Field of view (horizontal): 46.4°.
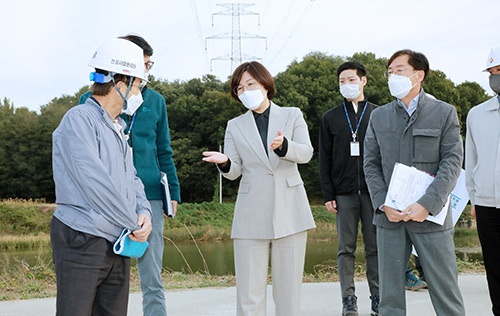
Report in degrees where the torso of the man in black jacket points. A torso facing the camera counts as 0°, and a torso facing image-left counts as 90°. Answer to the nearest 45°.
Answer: approximately 0°

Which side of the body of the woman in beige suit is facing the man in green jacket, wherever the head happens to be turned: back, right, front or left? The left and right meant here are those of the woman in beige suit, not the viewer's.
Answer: right

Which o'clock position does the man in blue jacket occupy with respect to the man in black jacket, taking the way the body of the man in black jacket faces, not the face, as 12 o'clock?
The man in blue jacket is roughly at 1 o'clock from the man in black jacket.

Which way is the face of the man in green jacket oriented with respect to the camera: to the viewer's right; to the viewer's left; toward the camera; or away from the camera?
to the viewer's right

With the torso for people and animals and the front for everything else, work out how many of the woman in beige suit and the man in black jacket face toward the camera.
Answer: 2

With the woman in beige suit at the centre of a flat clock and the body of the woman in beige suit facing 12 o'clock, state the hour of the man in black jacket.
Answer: The man in black jacket is roughly at 7 o'clock from the woman in beige suit.

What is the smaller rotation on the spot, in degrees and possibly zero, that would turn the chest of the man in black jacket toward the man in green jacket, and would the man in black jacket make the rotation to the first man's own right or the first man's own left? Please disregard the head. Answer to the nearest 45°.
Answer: approximately 45° to the first man's own right

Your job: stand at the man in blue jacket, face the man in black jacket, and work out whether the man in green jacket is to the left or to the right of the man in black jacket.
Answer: left

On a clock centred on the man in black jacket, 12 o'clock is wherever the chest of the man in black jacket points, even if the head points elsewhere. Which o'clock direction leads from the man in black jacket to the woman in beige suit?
The woman in beige suit is roughly at 1 o'clock from the man in black jacket.

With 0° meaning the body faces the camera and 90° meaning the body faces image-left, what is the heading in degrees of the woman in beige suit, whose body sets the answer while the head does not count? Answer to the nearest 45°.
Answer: approximately 0°

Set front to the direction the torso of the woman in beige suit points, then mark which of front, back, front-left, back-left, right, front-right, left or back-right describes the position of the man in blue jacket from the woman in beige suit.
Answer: front-right
